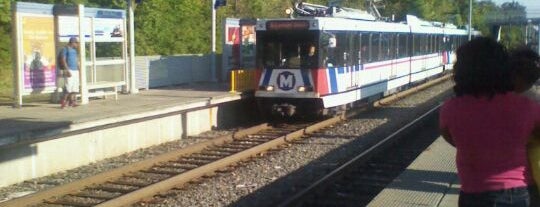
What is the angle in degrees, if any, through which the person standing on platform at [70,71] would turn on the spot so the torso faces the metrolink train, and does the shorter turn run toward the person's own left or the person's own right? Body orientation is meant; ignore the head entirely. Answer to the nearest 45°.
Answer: approximately 45° to the person's own left

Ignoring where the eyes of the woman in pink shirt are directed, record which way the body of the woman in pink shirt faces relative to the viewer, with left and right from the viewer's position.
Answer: facing away from the viewer

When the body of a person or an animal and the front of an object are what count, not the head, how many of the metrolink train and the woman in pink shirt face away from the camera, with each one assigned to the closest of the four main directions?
1

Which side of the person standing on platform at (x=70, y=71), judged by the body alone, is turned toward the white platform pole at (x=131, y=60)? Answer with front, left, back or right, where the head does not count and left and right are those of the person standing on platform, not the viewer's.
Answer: left

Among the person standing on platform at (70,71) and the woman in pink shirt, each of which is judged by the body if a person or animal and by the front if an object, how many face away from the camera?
1

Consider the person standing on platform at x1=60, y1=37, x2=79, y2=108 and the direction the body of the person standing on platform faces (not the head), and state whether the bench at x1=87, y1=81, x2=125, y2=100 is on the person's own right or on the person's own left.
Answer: on the person's own left

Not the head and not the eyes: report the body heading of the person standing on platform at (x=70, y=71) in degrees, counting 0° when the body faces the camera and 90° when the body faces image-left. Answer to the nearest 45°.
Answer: approximately 315°

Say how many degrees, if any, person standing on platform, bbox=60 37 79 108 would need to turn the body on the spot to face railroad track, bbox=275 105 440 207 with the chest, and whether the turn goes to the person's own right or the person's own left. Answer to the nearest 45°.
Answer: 0° — they already face it
